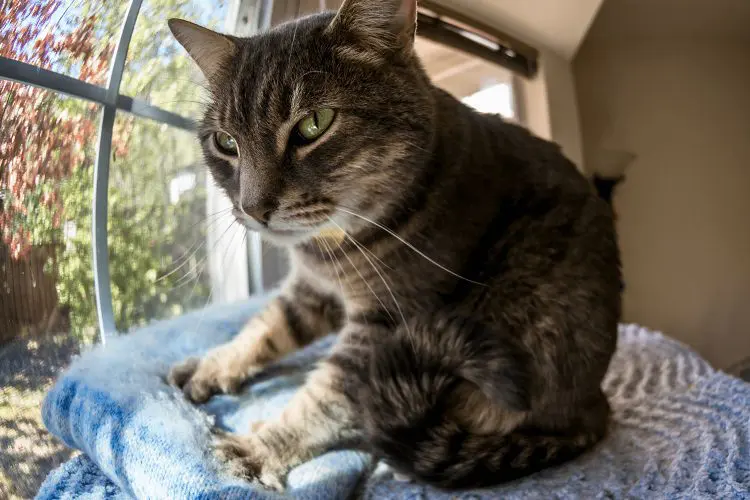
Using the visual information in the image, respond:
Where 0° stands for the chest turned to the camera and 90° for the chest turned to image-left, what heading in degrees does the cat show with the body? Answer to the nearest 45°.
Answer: approximately 45°
